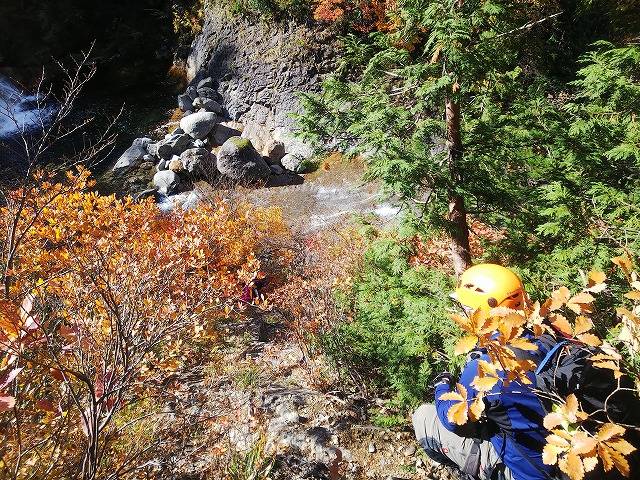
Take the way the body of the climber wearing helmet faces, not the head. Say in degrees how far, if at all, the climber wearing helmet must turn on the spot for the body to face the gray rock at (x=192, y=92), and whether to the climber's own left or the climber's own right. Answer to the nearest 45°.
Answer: approximately 45° to the climber's own right

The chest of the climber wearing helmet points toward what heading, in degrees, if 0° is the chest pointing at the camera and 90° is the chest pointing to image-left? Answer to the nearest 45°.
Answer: approximately 90°

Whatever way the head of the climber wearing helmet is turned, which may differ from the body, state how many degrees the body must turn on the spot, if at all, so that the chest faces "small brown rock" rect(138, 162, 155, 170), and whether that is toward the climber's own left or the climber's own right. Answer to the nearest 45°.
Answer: approximately 45° to the climber's own right

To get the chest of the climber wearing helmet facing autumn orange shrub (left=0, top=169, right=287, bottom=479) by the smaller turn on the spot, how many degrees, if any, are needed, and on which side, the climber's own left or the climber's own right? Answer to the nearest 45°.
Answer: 0° — they already face it
